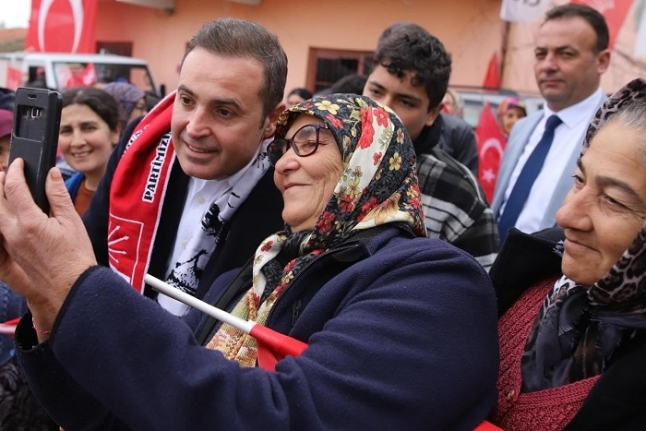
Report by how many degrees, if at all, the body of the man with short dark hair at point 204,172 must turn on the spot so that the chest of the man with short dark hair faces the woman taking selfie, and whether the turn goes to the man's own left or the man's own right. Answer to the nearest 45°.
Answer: approximately 45° to the man's own left

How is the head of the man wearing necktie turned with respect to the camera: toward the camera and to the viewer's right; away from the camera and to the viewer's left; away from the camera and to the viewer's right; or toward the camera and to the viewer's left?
toward the camera and to the viewer's left

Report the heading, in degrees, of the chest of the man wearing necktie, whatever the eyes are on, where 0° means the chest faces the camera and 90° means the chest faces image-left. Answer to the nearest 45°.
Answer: approximately 45°

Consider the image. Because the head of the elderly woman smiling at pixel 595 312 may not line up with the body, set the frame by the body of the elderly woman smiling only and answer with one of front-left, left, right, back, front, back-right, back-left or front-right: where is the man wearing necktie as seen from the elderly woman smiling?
back-right

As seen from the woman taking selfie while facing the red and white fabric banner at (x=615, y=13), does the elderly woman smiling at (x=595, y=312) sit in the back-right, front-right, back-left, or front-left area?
front-right

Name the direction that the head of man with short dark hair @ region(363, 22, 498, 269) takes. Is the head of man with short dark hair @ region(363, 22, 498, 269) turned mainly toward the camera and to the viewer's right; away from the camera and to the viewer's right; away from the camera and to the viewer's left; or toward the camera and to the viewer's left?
toward the camera and to the viewer's left

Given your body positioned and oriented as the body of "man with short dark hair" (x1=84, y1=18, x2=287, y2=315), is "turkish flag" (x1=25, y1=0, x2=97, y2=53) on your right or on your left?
on your right

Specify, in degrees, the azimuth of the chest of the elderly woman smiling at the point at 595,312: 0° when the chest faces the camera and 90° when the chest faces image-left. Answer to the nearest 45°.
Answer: approximately 45°

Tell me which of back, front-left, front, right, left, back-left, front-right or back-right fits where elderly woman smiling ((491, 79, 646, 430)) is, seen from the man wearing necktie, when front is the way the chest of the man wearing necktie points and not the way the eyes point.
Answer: front-left

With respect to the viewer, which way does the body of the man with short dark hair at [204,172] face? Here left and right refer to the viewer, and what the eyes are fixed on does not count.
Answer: facing the viewer and to the left of the viewer
